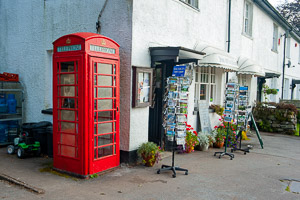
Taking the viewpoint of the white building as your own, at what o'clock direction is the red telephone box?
The red telephone box is roughly at 2 o'clock from the white building.

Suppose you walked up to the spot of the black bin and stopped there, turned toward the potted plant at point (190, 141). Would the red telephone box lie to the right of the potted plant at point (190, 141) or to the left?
right

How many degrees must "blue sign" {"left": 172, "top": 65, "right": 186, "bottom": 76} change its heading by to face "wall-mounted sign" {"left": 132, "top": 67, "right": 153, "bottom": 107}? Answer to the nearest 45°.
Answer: approximately 135° to its right

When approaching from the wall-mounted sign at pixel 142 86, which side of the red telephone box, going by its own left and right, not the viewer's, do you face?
left

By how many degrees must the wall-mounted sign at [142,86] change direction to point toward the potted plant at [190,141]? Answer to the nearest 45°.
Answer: approximately 90° to its left

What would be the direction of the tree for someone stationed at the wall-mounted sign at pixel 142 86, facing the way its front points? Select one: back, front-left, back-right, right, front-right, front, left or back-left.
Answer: left

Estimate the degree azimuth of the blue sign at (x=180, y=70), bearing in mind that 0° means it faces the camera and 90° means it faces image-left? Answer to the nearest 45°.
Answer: approximately 0°

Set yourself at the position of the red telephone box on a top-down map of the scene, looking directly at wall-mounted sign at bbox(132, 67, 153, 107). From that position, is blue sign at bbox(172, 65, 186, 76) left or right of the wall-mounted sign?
right

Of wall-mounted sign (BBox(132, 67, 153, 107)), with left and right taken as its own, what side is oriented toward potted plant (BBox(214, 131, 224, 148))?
left

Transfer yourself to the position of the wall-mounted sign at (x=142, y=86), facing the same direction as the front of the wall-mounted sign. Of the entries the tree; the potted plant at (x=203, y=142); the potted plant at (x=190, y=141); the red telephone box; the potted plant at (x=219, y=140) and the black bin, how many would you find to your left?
4

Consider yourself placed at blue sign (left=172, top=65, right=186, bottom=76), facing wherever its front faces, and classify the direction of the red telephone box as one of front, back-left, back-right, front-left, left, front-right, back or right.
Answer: right
